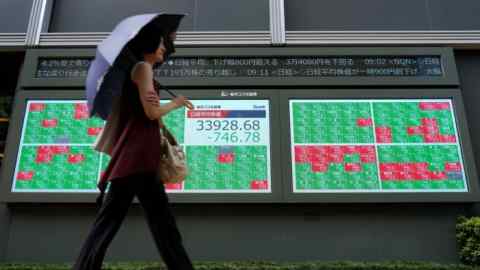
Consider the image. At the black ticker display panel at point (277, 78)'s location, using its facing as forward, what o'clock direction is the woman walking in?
The woman walking is roughly at 1 o'clock from the black ticker display panel.

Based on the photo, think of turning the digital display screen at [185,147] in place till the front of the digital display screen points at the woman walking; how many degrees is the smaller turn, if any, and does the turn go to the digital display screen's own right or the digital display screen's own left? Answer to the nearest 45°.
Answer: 0° — it already faces them

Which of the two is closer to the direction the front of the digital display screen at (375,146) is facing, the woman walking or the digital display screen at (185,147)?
the woman walking

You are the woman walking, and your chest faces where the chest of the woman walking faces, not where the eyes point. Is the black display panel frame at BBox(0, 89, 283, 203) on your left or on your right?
on your left

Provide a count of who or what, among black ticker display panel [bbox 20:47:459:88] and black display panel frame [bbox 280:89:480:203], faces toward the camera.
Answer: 2

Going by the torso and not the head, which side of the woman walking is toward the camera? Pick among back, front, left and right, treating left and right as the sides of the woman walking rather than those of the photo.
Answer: right

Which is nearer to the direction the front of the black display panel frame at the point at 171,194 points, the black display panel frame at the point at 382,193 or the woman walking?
the woman walking

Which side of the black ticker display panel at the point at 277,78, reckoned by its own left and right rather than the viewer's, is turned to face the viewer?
front

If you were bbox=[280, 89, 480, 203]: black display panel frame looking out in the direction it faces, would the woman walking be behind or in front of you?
in front

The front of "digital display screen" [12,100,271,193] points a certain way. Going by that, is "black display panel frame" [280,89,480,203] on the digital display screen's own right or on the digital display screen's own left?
on the digital display screen's own left

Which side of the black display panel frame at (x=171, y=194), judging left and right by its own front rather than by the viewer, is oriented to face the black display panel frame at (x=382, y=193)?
left

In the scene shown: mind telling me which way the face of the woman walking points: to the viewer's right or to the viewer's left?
to the viewer's right

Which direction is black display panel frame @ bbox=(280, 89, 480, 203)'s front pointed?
toward the camera
